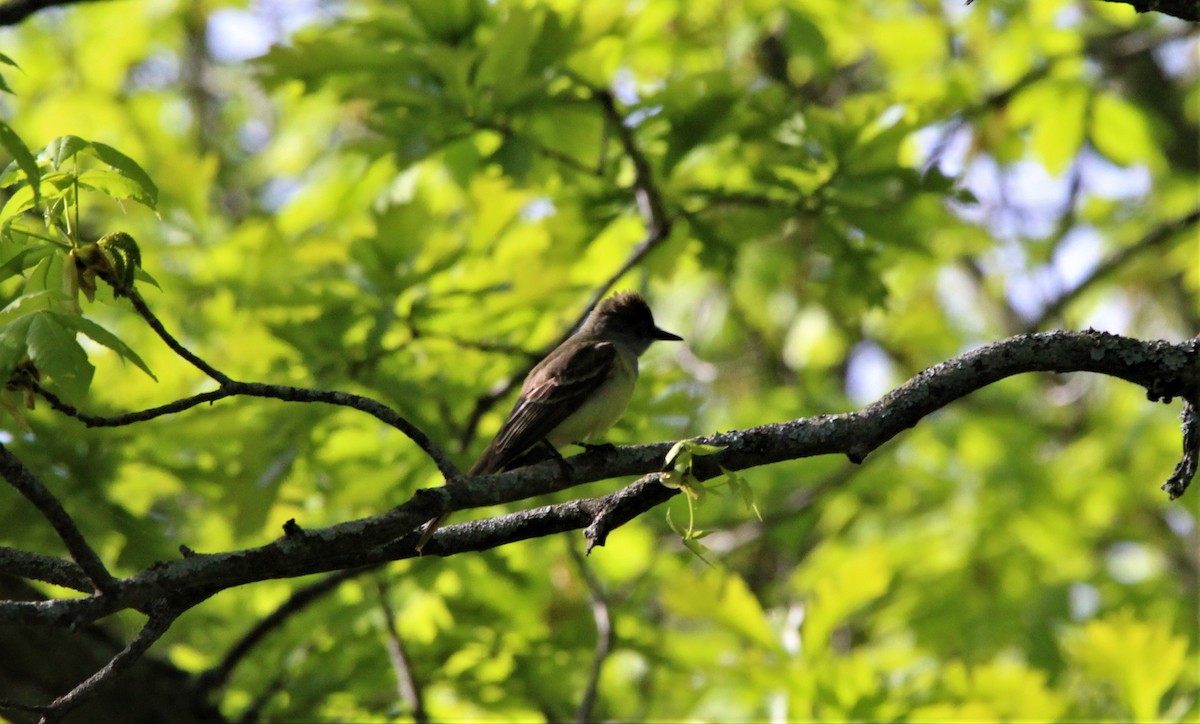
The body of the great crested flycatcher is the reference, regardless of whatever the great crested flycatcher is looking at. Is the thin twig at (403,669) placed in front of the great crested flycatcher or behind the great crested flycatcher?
behind

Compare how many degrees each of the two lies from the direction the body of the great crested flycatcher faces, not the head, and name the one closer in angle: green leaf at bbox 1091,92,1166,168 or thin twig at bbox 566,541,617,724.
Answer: the green leaf

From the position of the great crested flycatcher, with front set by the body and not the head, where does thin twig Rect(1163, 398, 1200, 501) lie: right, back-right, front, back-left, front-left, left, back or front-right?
front-right

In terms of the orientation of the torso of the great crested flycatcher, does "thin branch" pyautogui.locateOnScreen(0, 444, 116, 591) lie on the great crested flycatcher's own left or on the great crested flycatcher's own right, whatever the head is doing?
on the great crested flycatcher's own right

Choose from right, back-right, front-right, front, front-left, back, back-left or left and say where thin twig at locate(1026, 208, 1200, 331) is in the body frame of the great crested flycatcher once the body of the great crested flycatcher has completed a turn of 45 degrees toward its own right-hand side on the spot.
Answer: left

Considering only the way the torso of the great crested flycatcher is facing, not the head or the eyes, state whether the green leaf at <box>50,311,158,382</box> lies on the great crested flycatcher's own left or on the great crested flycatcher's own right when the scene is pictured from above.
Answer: on the great crested flycatcher's own right

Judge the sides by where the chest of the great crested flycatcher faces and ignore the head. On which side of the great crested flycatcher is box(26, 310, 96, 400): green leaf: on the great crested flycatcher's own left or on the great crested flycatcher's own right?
on the great crested flycatcher's own right

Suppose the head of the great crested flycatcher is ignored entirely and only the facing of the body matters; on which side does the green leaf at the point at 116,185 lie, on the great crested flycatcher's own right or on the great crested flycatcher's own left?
on the great crested flycatcher's own right

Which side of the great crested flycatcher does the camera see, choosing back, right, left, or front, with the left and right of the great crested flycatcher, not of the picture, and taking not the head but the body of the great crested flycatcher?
right

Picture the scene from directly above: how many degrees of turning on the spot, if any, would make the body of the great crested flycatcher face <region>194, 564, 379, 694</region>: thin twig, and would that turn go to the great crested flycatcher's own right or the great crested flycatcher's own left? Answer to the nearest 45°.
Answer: approximately 180°

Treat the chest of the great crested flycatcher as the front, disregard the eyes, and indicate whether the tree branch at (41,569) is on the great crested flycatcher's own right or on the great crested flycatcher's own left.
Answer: on the great crested flycatcher's own right
